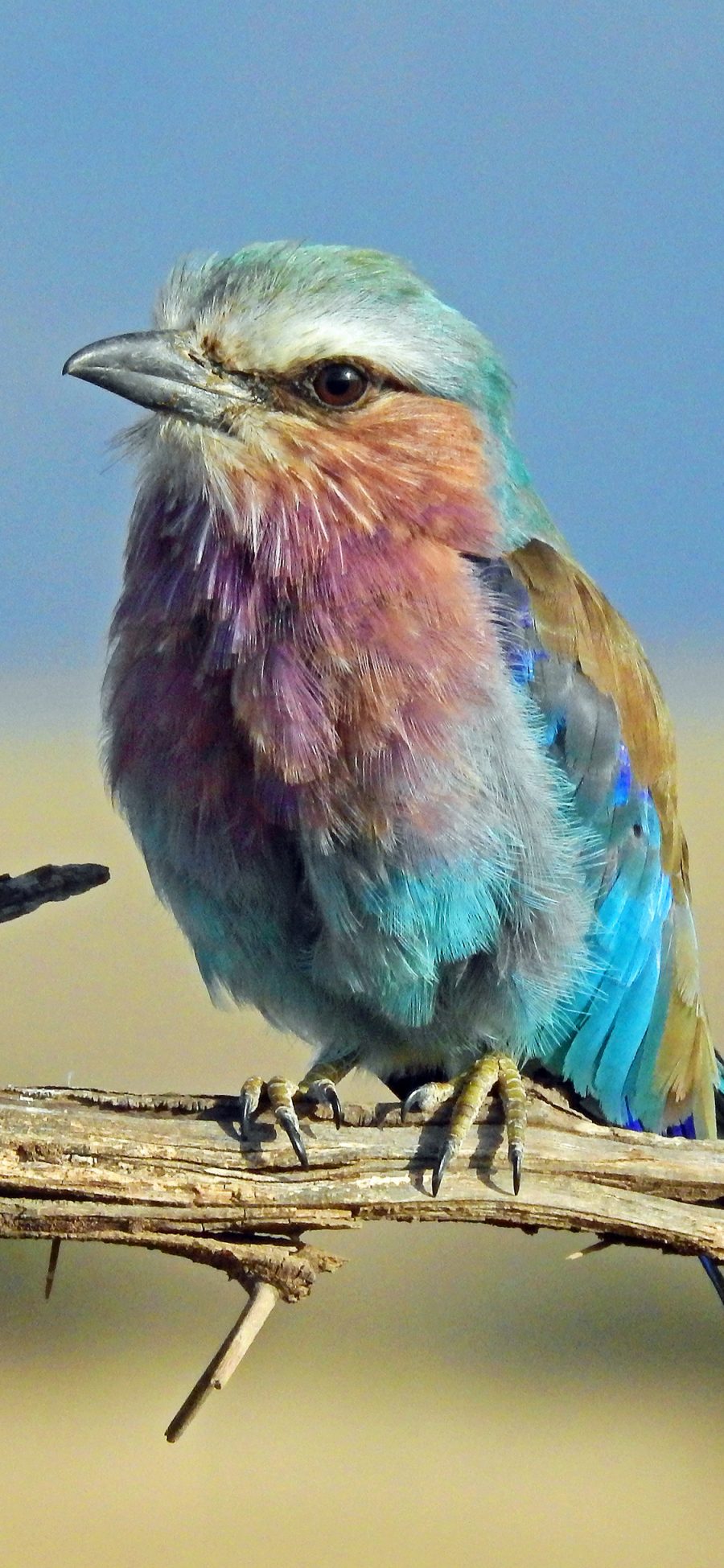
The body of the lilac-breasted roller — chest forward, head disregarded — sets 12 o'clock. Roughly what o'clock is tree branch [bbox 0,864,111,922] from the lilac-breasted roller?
The tree branch is roughly at 2 o'clock from the lilac-breasted roller.

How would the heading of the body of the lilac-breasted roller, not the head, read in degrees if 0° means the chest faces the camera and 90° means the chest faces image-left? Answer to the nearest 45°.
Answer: approximately 45°
